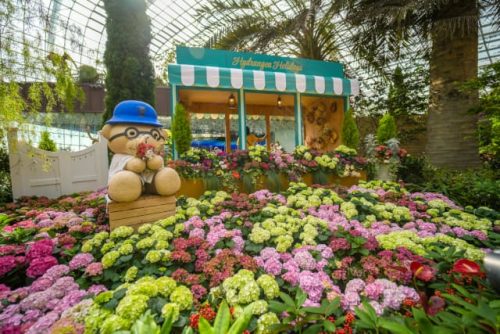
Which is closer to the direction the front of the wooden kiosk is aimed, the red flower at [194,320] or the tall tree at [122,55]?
the red flower

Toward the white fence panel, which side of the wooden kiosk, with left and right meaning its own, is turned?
right

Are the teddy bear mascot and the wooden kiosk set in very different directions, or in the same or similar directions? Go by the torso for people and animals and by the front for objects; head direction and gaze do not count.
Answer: same or similar directions

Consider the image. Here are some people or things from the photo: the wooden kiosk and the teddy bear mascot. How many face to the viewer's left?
0

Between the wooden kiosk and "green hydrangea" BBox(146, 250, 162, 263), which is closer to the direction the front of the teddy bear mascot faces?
the green hydrangea

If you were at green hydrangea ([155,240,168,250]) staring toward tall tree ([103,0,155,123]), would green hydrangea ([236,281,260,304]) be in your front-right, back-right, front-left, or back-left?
back-right

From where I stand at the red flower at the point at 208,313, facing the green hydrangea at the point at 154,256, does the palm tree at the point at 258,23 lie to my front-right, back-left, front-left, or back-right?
front-right

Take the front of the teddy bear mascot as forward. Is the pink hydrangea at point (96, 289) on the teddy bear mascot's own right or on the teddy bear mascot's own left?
on the teddy bear mascot's own right

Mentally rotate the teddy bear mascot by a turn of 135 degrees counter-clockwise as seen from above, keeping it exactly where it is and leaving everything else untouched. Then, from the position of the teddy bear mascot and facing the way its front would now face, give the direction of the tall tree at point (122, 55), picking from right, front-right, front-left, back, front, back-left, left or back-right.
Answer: front

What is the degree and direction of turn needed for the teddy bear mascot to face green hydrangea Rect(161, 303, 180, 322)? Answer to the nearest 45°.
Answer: approximately 45° to its right

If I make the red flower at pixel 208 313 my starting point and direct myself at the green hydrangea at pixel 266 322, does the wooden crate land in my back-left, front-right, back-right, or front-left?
back-left

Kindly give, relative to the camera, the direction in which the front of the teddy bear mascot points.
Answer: facing the viewer and to the right of the viewer

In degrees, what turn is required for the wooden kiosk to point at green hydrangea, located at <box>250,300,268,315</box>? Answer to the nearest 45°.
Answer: approximately 45° to its right
